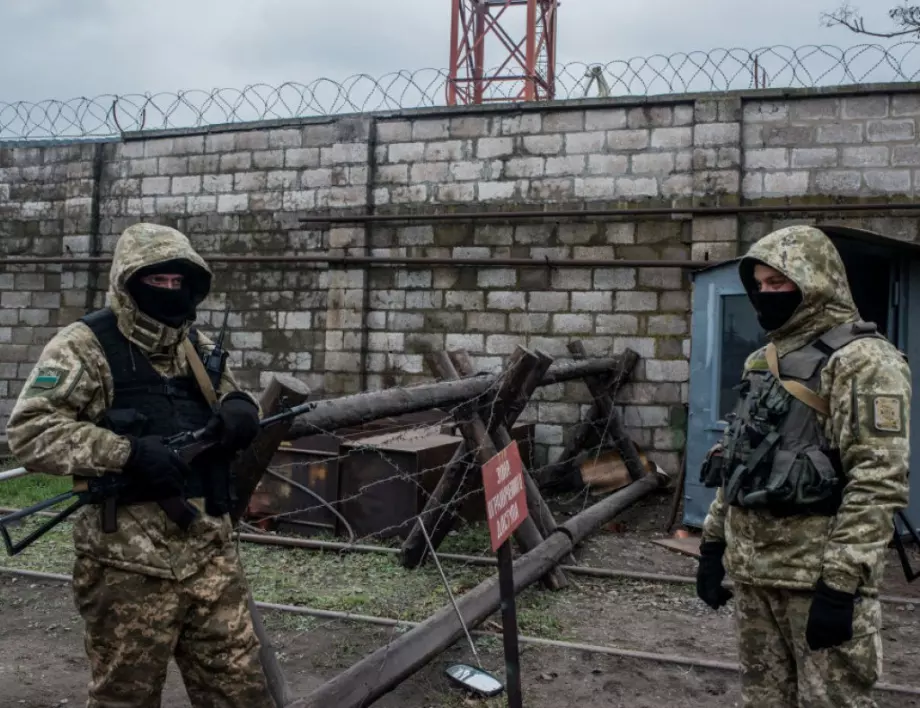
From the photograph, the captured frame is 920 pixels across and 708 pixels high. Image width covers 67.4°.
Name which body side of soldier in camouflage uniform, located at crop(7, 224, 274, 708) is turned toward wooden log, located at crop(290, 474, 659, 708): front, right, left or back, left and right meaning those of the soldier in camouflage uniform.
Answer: left

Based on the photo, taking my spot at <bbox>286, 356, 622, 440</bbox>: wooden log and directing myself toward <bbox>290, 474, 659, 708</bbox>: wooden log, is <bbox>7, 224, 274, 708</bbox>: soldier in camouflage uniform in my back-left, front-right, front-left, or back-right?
front-right

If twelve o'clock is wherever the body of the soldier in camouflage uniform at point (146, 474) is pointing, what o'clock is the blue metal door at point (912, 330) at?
The blue metal door is roughly at 10 o'clock from the soldier in camouflage uniform.

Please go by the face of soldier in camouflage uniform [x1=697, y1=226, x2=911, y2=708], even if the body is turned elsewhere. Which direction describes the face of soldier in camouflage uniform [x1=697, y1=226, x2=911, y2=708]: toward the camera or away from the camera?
toward the camera

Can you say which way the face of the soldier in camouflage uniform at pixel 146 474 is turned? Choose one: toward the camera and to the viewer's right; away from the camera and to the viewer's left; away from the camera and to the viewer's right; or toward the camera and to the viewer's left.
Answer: toward the camera and to the viewer's right

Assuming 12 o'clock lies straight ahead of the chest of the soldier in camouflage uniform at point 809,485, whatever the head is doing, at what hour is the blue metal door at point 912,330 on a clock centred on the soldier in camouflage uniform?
The blue metal door is roughly at 5 o'clock from the soldier in camouflage uniform.

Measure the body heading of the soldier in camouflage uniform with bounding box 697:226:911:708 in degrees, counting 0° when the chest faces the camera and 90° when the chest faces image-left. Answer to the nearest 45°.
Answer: approximately 45°

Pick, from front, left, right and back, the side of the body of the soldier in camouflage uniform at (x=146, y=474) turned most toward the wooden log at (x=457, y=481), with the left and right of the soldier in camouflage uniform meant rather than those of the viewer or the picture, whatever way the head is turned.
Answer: left

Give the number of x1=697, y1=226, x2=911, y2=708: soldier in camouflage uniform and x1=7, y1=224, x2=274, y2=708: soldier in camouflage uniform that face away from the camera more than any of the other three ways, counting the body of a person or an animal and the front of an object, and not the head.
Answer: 0

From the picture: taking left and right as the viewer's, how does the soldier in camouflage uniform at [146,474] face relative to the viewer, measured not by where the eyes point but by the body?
facing the viewer and to the right of the viewer

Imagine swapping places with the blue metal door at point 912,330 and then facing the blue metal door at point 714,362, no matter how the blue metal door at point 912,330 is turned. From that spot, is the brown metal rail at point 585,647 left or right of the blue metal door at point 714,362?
left

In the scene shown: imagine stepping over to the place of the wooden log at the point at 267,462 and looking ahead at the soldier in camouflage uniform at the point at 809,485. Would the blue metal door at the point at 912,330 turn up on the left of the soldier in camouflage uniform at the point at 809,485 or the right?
left

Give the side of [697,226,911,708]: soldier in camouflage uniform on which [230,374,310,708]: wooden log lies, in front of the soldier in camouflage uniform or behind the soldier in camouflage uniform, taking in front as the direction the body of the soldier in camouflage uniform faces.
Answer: in front

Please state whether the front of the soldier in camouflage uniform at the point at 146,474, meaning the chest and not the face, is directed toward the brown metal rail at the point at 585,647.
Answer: no

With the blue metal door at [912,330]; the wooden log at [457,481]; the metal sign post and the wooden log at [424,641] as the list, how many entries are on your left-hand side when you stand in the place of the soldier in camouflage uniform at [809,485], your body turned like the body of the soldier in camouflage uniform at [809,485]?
0

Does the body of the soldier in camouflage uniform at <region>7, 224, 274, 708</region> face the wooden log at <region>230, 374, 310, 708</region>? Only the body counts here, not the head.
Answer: no

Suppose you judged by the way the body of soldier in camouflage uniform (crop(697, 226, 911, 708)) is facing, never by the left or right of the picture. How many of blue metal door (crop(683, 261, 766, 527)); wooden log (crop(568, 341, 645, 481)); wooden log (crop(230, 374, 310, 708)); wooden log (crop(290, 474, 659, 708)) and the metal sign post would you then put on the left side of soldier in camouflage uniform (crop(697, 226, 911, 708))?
0

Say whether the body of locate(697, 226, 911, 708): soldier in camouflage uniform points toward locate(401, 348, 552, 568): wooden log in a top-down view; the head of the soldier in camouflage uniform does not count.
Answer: no
